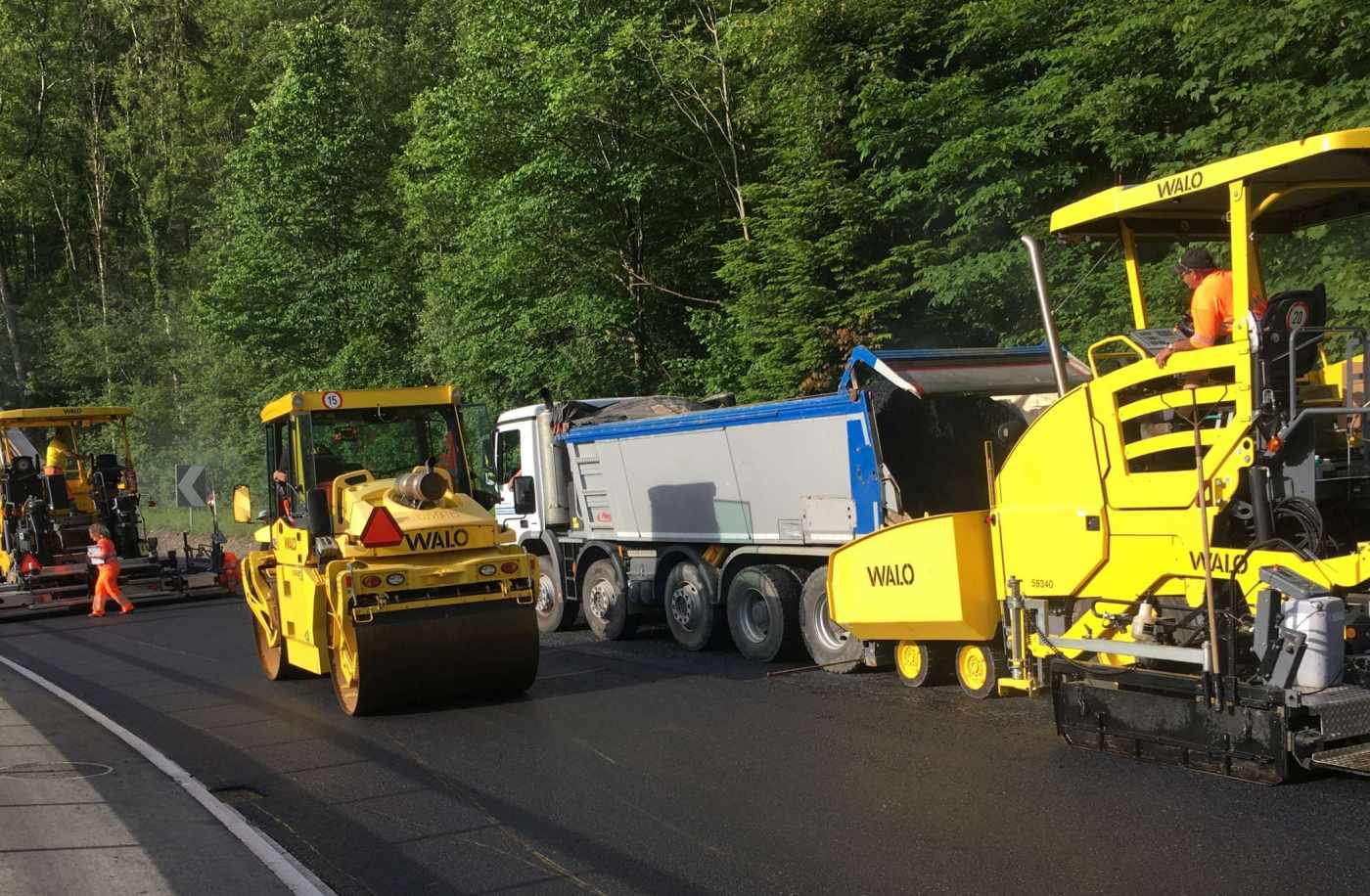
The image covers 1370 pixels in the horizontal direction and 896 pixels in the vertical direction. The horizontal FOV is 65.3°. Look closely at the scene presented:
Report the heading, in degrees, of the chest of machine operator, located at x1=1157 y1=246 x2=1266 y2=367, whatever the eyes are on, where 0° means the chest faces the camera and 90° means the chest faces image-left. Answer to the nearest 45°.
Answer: approximately 90°

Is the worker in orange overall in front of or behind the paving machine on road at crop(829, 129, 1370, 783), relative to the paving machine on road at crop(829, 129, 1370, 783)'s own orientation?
in front

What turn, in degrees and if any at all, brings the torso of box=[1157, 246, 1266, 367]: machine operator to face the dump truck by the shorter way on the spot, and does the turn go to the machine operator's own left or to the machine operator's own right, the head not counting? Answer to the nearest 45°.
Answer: approximately 45° to the machine operator's own right

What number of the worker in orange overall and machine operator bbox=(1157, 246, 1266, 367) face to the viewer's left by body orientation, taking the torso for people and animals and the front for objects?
2

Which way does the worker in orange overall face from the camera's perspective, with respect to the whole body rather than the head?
to the viewer's left

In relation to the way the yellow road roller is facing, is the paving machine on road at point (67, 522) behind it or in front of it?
in front

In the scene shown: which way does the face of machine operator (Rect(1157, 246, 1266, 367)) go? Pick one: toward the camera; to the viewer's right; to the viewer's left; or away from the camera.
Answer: to the viewer's left

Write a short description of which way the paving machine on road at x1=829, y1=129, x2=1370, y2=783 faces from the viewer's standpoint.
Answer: facing away from the viewer and to the left of the viewer
